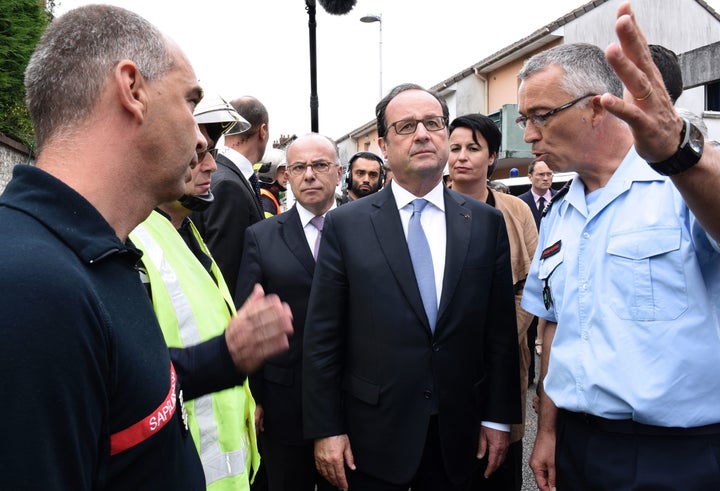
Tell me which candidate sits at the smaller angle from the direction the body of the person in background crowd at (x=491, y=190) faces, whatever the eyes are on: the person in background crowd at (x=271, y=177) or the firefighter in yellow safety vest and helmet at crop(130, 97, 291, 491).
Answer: the firefighter in yellow safety vest and helmet

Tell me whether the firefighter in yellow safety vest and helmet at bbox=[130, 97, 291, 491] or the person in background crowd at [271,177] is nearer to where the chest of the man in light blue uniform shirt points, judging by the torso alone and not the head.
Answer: the firefighter in yellow safety vest and helmet

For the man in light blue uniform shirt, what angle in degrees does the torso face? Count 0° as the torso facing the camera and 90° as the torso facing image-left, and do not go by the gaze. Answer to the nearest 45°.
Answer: approximately 45°

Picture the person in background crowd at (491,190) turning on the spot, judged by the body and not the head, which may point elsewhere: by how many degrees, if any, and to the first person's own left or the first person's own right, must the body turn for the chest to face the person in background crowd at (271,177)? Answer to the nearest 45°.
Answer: approximately 90° to the first person's own right

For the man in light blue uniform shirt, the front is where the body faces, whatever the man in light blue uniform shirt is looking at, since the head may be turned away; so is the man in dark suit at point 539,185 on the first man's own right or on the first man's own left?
on the first man's own right

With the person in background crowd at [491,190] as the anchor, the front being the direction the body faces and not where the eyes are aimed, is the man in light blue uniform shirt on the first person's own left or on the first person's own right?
on the first person's own left

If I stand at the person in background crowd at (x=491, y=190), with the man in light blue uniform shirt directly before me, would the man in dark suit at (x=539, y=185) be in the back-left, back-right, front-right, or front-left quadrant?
back-left

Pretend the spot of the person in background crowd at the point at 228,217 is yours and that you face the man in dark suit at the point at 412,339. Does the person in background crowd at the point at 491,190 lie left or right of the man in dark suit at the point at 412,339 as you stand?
left

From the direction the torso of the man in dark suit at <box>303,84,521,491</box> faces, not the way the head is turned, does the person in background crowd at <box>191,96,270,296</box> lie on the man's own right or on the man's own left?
on the man's own right

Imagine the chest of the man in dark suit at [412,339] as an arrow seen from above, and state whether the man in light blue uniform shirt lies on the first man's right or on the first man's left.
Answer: on the first man's left
